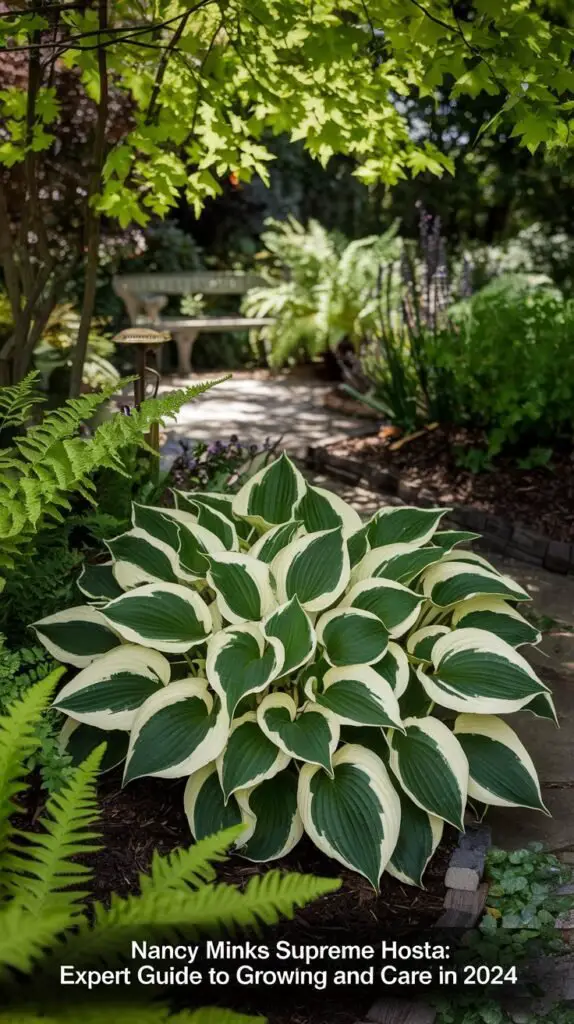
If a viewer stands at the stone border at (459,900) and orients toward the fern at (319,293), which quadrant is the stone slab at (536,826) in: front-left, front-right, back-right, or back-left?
front-right

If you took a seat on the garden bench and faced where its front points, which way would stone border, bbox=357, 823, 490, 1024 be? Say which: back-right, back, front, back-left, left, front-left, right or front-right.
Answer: front-right

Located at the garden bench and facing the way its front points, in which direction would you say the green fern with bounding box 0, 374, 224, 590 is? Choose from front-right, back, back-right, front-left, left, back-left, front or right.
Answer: front-right

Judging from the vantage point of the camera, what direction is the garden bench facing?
facing the viewer and to the right of the viewer

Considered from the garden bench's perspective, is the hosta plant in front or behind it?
in front

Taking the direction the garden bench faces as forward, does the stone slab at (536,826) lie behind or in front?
in front
